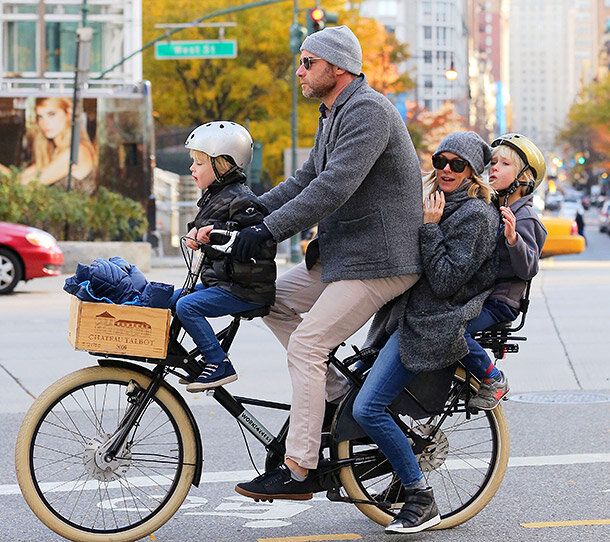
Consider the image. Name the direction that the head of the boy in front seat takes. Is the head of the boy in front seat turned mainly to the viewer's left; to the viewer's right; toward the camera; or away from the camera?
to the viewer's left

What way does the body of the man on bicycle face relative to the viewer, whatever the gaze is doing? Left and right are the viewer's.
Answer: facing to the left of the viewer

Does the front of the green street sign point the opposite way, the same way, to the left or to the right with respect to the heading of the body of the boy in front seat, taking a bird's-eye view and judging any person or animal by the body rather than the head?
to the left

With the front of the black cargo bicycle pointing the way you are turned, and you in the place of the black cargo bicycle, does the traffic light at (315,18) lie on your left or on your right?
on your right

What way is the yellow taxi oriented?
to the viewer's left

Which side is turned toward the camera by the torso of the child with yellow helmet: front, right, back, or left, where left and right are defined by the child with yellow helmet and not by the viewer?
left

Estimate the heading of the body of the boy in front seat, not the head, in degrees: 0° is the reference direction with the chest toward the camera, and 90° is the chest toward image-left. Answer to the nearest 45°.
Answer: approximately 90°

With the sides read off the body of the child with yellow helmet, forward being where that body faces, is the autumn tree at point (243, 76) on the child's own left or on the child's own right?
on the child's own right

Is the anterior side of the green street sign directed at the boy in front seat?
yes

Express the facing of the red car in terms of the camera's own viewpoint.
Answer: facing to the right of the viewer

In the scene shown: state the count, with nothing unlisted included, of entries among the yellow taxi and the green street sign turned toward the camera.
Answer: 1

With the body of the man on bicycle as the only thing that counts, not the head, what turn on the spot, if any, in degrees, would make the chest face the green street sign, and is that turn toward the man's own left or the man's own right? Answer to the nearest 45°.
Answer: approximately 90° to the man's own right
